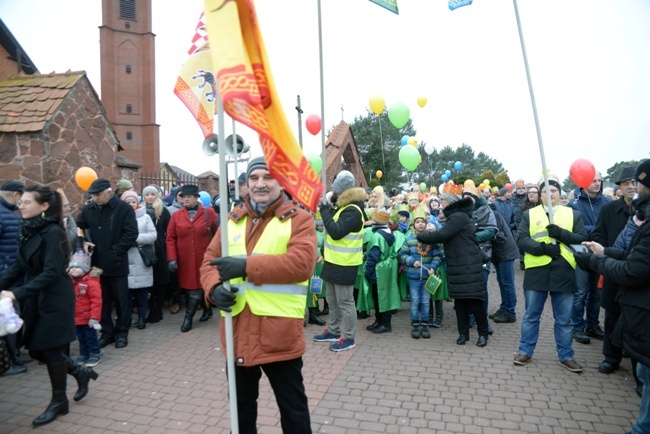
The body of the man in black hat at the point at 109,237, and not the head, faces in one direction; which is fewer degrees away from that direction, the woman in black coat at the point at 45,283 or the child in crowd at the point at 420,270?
the woman in black coat

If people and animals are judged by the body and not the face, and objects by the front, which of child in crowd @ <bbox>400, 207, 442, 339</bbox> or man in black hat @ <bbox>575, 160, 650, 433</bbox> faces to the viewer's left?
the man in black hat

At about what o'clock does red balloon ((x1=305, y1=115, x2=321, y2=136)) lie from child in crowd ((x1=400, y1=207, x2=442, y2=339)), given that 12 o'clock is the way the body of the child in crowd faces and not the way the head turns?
The red balloon is roughly at 5 o'clock from the child in crowd.

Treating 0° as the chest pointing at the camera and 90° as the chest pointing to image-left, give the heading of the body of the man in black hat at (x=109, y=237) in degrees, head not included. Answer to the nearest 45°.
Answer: approximately 45°

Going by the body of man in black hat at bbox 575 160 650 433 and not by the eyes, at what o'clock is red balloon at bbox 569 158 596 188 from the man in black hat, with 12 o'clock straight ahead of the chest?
The red balloon is roughly at 3 o'clock from the man in black hat.

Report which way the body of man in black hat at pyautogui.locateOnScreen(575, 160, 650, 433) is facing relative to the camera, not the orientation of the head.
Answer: to the viewer's left

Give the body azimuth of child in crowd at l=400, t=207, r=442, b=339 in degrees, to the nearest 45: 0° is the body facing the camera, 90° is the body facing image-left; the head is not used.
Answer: approximately 0°

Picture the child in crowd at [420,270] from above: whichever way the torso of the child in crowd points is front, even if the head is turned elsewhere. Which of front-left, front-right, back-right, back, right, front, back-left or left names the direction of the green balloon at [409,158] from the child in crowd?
back

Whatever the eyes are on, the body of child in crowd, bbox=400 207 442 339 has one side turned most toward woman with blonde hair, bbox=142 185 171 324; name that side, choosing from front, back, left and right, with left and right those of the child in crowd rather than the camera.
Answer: right

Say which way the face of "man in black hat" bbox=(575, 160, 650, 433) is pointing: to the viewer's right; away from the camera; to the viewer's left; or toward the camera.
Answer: to the viewer's left

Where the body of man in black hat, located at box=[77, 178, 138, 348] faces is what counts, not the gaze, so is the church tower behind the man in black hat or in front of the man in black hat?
behind
